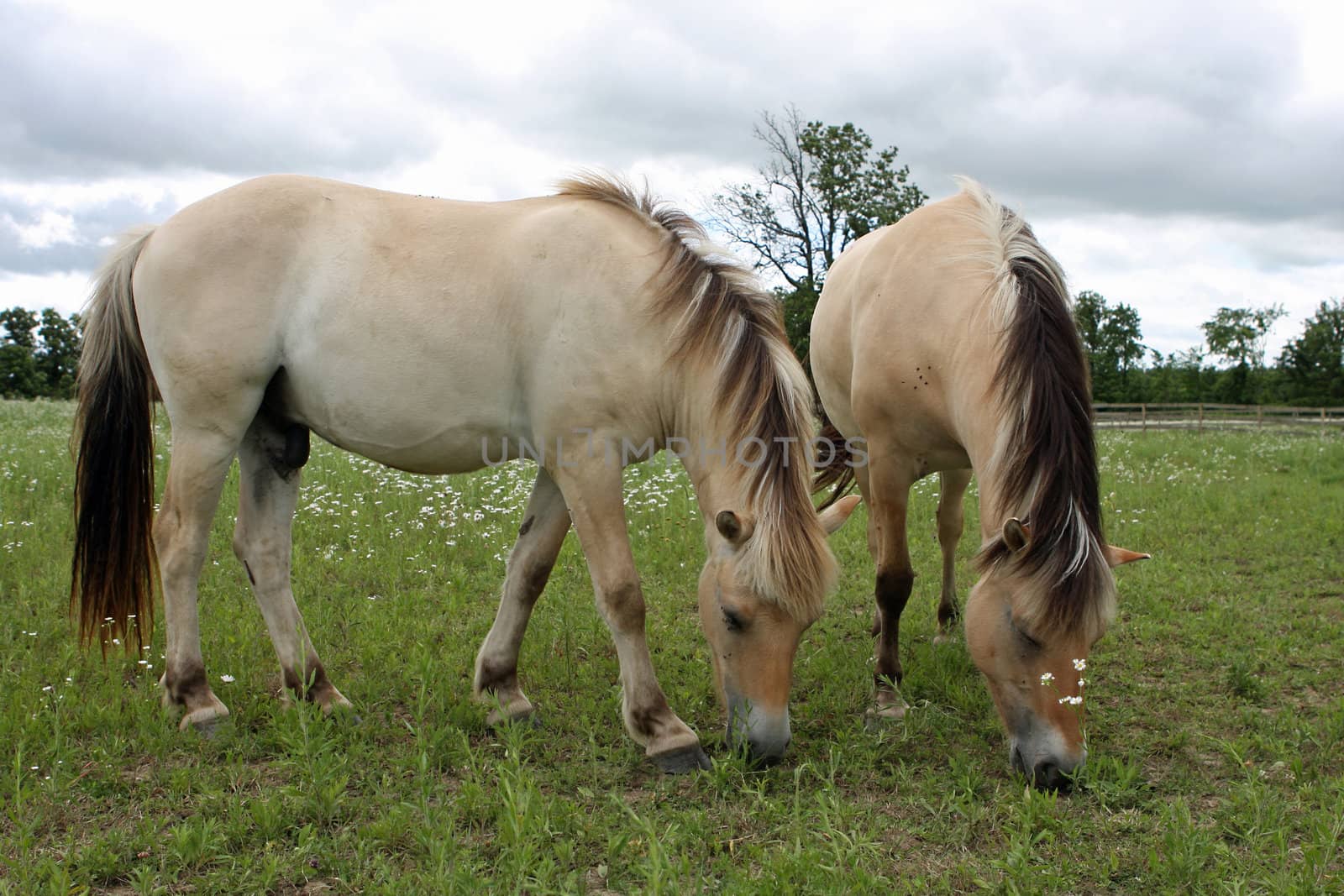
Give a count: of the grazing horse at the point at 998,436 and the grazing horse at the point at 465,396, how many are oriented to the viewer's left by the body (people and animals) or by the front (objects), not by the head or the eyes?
0

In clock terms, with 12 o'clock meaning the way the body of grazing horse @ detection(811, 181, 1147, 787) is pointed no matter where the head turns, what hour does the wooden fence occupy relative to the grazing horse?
The wooden fence is roughly at 8 o'clock from the grazing horse.

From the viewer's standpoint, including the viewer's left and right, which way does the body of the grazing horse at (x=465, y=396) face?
facing to the right of the viewer

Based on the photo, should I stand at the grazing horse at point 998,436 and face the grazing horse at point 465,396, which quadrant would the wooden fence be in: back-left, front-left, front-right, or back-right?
back-right

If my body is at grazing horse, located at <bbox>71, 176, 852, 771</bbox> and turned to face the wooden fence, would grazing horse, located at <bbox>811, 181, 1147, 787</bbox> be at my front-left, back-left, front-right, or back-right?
front-right

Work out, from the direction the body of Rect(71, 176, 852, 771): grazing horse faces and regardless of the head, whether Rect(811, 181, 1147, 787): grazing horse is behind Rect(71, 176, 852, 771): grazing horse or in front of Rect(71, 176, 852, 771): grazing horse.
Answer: in front

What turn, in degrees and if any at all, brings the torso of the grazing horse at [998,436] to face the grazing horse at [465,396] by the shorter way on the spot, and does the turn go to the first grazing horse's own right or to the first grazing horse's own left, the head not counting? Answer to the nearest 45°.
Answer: approximately 135° to the first grazing horse's own right

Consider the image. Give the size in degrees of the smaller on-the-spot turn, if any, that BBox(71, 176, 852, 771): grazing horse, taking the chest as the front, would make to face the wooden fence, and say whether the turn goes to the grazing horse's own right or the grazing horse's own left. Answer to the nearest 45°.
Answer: approximately 45° to the grazing horse's own left

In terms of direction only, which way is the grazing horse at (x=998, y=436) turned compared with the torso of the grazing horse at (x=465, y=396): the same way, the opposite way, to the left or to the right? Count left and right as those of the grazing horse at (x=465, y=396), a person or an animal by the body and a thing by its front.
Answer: to the right
